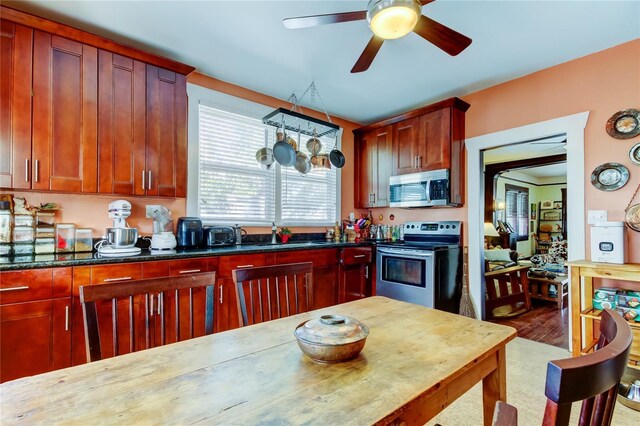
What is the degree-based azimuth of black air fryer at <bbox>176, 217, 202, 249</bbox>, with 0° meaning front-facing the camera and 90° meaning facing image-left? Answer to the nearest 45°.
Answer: approximately 0°

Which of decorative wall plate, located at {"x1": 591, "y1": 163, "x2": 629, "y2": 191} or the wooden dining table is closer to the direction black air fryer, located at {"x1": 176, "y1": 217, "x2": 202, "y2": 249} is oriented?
the wooden dining table

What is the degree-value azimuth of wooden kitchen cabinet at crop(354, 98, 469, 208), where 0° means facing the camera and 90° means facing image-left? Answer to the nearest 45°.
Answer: approximately 45°

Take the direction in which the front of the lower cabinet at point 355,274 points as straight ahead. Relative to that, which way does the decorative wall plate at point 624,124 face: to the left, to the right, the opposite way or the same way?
to the right

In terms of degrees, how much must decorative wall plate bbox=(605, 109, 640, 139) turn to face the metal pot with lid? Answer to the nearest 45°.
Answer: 0° — it already faces it

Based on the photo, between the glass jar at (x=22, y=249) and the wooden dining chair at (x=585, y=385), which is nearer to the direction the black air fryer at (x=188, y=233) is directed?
the wooden dining chair

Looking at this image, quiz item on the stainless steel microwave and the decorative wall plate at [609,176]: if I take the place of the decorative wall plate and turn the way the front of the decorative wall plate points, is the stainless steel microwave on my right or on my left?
on my right
